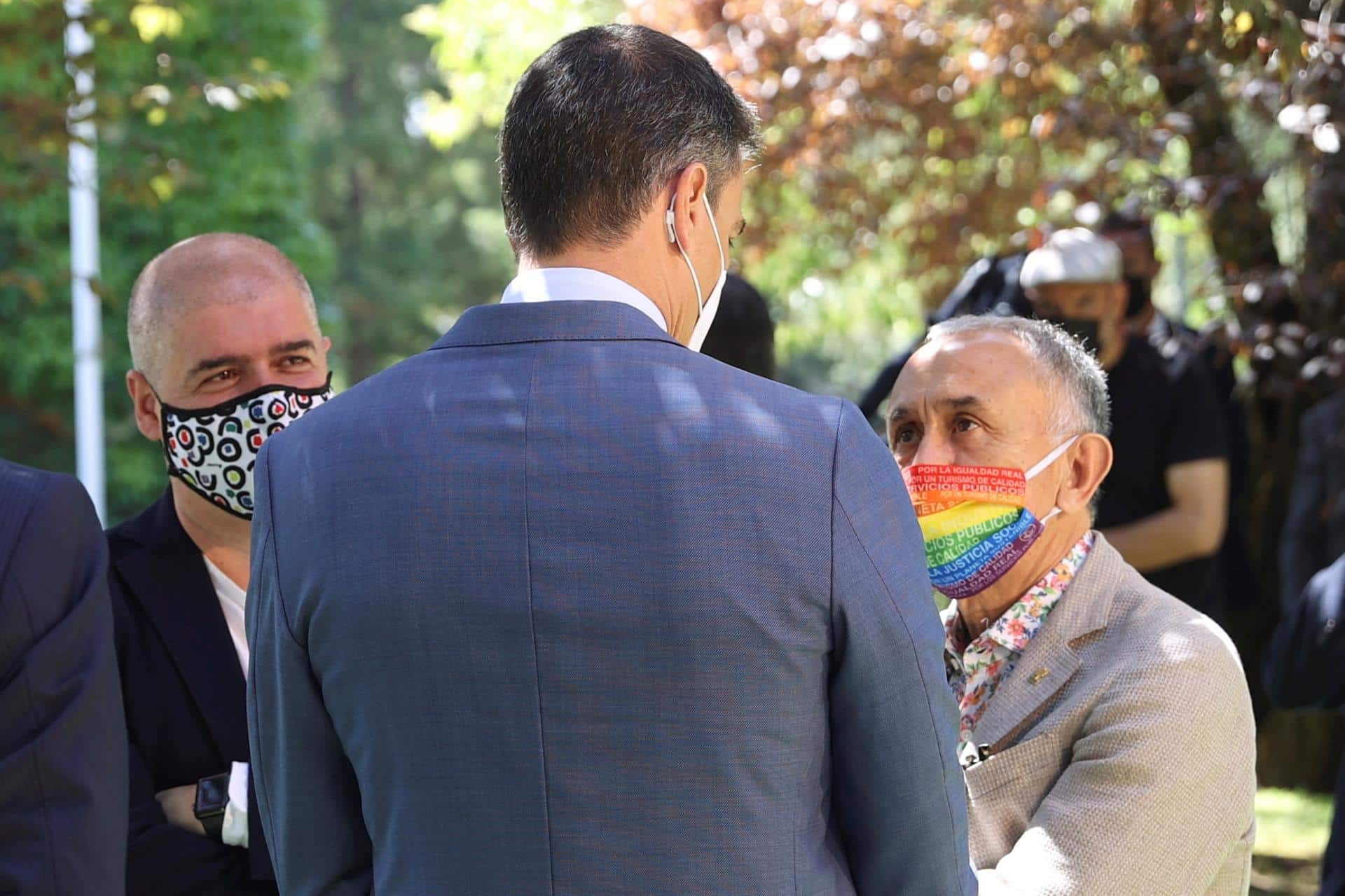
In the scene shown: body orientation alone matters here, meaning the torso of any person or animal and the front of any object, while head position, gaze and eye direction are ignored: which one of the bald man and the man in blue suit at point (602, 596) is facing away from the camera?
the man in blue suit

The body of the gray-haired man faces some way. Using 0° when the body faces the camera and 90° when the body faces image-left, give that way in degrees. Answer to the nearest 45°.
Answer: approximately 45°

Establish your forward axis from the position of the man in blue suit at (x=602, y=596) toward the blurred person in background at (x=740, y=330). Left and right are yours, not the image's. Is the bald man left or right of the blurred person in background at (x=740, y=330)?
left

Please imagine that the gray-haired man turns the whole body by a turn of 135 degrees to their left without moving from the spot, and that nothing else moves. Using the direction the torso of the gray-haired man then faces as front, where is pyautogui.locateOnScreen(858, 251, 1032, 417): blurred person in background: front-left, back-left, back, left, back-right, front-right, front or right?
left

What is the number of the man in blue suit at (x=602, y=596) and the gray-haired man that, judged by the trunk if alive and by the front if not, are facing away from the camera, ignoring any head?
1

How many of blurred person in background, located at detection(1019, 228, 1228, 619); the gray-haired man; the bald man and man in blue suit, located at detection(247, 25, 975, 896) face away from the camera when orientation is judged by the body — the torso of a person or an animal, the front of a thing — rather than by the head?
1

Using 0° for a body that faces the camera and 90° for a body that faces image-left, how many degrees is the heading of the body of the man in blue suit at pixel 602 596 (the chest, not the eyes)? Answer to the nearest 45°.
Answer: approximately 180°

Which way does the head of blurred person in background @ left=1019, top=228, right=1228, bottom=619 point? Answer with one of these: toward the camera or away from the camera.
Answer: toward the camera

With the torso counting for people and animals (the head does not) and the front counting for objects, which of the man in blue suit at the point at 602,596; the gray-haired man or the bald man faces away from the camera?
the man in blue suit

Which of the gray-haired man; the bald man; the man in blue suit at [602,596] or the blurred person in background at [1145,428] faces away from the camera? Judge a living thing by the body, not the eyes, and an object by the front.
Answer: the man in blue suit

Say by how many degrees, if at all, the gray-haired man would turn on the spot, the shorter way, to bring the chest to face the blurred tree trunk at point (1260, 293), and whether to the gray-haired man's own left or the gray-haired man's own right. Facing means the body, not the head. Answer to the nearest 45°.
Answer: approximately 135° to the gray-haired man's own right

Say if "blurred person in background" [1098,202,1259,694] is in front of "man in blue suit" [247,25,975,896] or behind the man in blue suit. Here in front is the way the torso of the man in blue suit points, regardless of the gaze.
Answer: in front

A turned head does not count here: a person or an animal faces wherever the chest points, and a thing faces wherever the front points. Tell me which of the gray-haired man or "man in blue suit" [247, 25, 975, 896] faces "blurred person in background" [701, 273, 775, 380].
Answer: the man in blue suit

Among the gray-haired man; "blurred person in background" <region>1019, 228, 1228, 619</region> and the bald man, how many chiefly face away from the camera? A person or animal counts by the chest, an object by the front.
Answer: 0

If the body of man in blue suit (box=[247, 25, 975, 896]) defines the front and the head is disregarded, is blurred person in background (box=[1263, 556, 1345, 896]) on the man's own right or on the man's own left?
on the man's own right

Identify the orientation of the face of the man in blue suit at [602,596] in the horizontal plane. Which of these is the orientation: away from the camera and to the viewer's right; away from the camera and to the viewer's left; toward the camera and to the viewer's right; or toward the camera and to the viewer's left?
away from the camera and to the viewer's right
